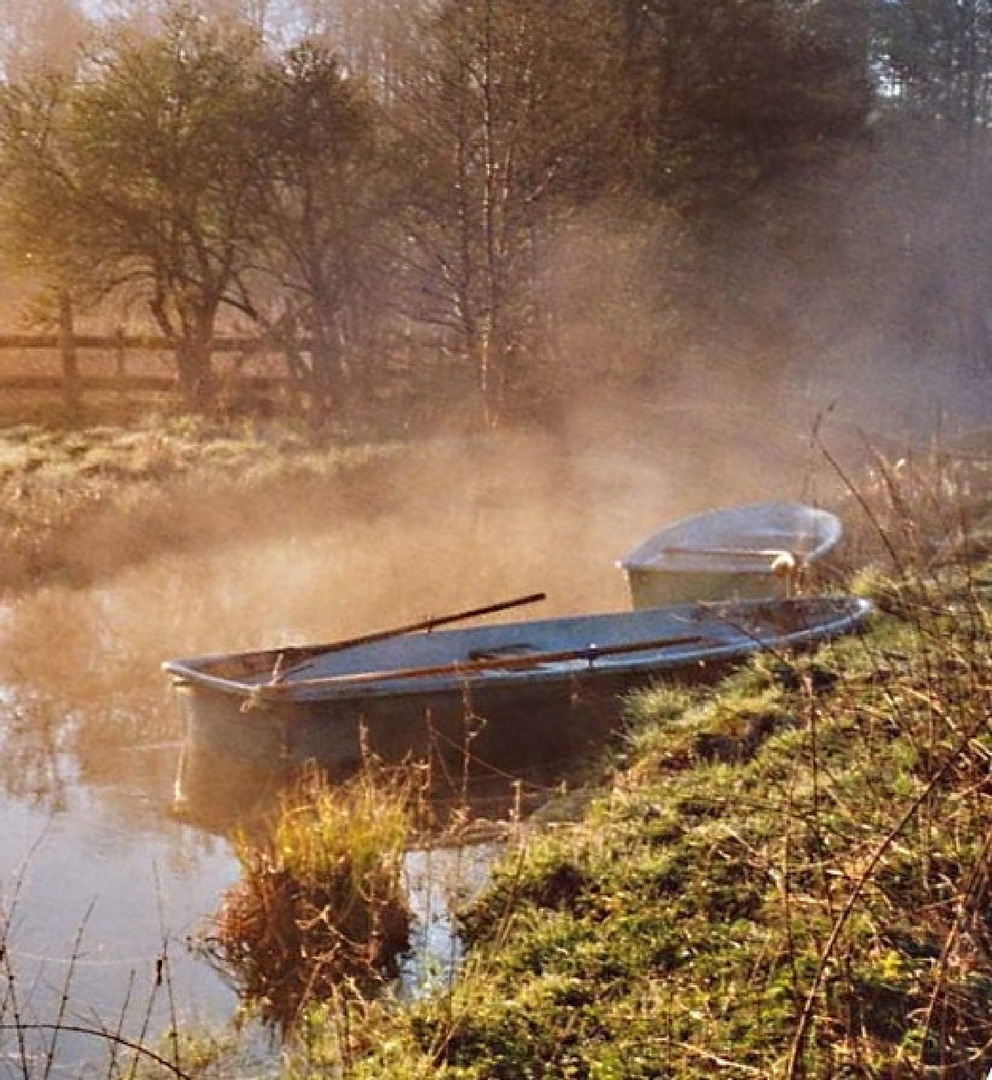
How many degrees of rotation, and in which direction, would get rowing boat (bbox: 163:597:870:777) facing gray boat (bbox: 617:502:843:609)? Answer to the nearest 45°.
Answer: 0° — it already faces it

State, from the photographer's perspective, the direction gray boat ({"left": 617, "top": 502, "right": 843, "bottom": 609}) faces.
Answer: facing away from the viewer and to the right of the viewer

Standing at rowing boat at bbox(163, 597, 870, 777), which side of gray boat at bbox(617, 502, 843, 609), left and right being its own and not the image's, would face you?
back

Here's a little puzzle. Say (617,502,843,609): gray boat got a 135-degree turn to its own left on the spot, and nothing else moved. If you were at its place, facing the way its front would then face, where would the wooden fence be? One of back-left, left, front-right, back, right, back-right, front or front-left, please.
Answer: front-right

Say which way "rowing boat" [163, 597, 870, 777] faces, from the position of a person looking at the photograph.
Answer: facing away from the viewer and to the right of the viewer

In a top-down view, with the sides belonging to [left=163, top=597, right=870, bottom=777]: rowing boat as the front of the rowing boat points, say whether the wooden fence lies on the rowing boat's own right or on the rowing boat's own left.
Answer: on the rowing boat's own left

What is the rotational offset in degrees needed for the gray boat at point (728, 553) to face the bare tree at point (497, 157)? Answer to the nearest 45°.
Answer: approximately 45° to its left
